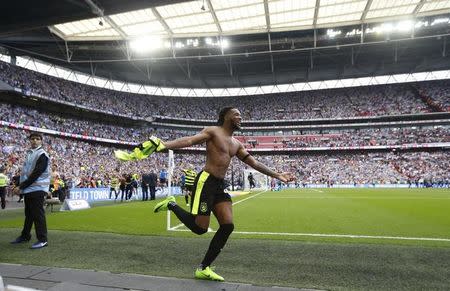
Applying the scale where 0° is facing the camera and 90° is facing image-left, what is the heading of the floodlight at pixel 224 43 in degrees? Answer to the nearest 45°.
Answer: approximately 0°

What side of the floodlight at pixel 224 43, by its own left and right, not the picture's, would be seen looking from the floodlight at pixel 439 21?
left

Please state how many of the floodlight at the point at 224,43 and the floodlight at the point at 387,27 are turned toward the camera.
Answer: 2

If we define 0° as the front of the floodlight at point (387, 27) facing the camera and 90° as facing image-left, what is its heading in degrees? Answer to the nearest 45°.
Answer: approximately 0°

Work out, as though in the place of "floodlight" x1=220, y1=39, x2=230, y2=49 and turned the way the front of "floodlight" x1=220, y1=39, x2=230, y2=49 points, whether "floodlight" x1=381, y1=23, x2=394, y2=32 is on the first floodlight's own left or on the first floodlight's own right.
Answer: on the first floodlight's own left

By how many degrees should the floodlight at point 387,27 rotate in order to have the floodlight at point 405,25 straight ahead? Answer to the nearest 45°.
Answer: approximately 135° to its left

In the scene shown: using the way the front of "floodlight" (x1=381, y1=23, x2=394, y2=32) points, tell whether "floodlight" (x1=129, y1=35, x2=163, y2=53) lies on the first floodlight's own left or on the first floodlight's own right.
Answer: on the first floodlight's own right

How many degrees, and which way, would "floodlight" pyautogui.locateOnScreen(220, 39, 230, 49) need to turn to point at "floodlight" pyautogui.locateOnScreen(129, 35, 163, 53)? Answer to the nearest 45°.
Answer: approximately 90° to its right

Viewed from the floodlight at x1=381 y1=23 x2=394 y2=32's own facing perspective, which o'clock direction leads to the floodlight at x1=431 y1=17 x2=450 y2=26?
the floodlight at x1=431 y1=17 x2=450 y2=26 is roughly at 8 o'clock from the floodlight at x1=381 y1=23 x2=394 y2=32.

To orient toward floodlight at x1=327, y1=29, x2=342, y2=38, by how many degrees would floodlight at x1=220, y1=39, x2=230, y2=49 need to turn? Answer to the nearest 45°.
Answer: approximately 90° to its left
